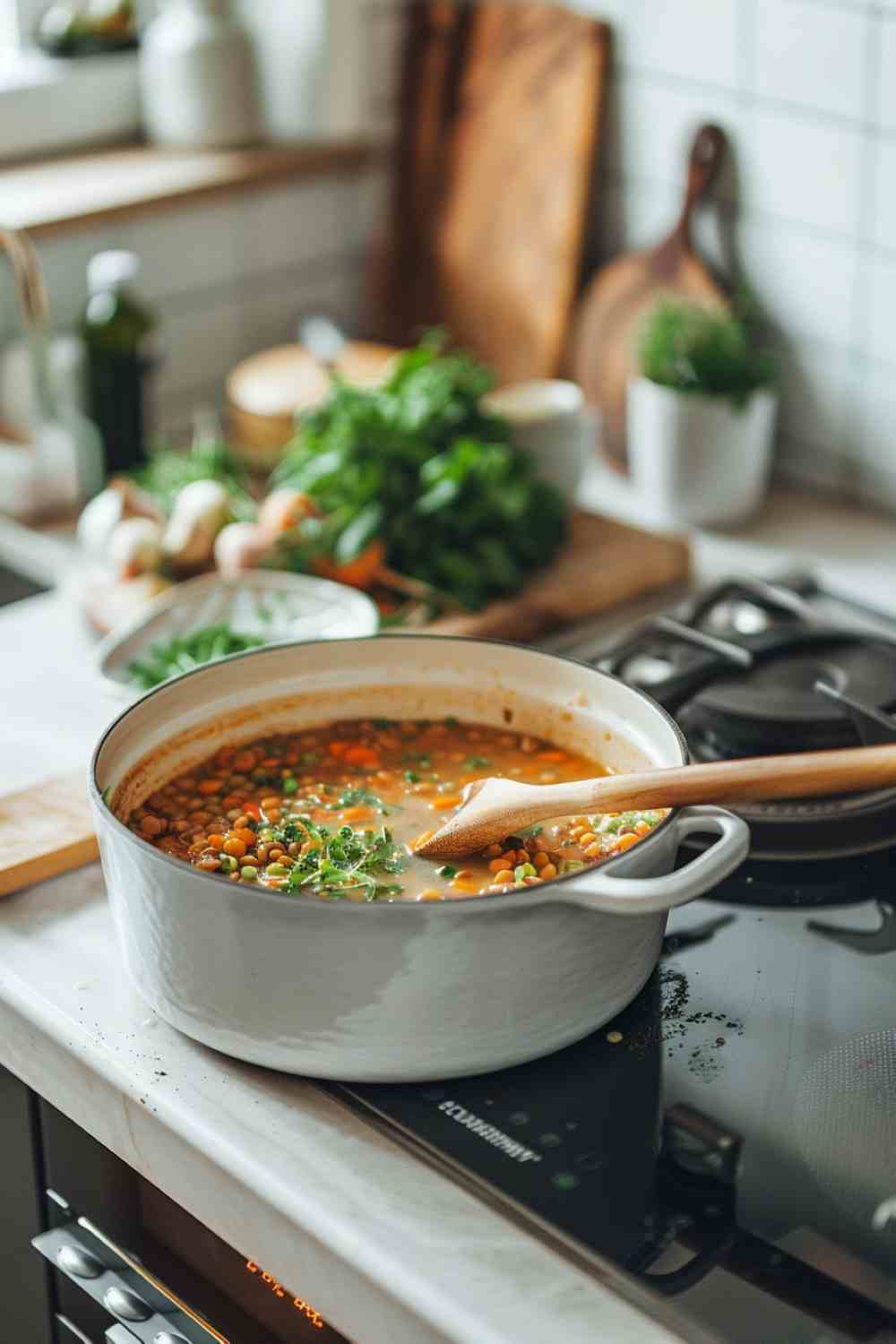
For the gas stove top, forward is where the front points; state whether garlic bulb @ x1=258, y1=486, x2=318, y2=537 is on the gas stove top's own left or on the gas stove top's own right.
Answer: on the gas stove top's own right

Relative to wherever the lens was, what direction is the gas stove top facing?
facing the viewer and to the left of the viewer

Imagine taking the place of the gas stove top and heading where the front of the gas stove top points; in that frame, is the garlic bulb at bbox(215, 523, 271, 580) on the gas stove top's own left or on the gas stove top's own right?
on the gas stove top's own right

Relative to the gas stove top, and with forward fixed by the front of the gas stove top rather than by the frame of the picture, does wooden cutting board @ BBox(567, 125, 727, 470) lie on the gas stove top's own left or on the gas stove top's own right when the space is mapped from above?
on the gas stove top's own right

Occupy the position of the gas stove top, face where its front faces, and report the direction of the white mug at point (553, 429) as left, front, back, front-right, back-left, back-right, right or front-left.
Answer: back-right

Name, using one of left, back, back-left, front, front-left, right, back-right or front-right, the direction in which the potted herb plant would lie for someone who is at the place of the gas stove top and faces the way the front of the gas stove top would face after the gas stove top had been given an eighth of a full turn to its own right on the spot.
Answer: right

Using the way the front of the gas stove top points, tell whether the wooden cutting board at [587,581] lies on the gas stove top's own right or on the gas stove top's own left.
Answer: on the gas stove top's own right

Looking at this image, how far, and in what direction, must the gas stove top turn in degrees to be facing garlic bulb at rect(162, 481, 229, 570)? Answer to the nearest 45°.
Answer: approximately 90° to its right

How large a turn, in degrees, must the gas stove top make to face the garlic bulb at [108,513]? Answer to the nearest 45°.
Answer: approximately 90° to its right
